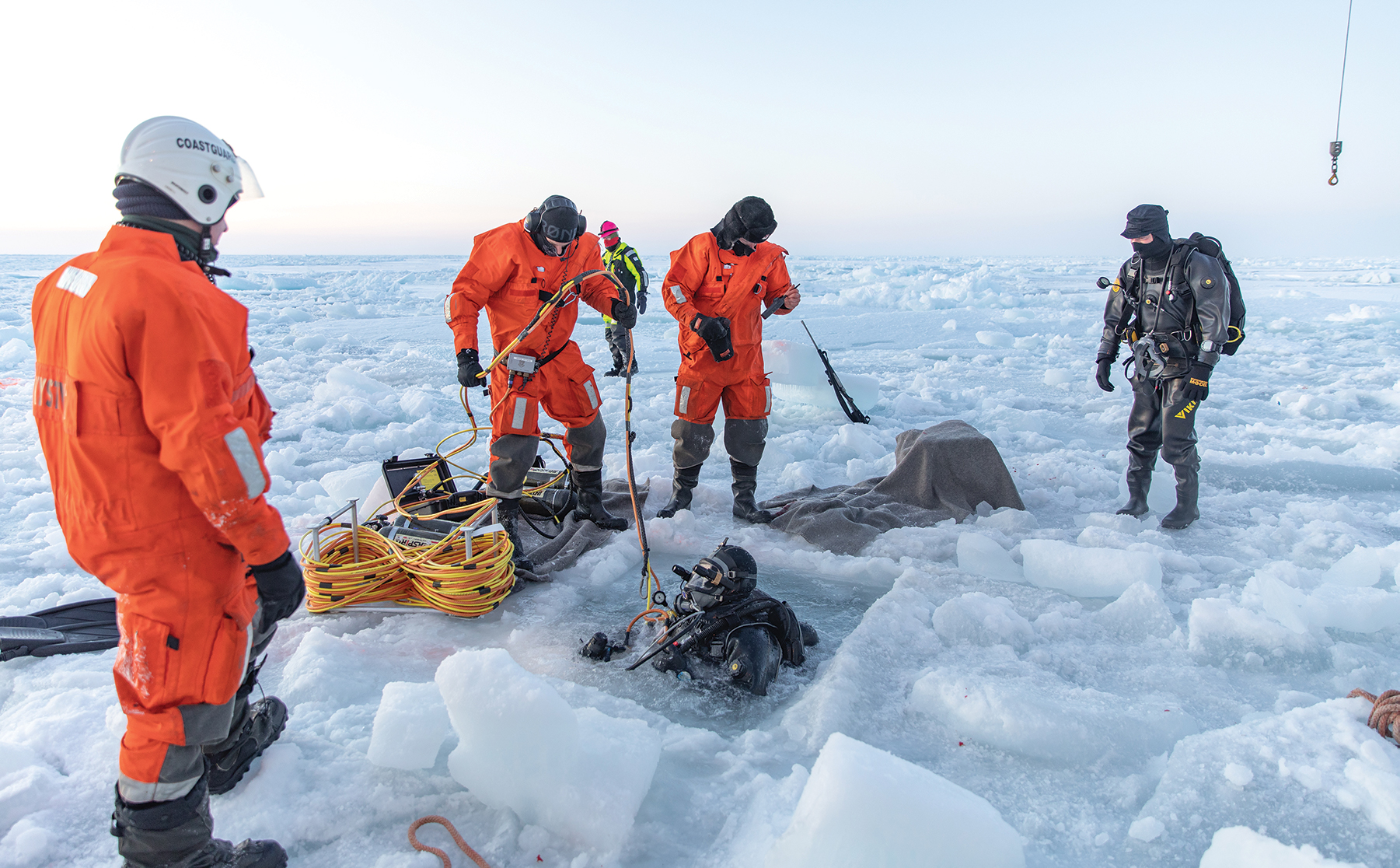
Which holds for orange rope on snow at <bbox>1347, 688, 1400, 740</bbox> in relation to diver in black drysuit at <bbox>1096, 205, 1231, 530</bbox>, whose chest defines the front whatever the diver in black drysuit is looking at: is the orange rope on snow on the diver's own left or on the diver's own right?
on the diver's own left

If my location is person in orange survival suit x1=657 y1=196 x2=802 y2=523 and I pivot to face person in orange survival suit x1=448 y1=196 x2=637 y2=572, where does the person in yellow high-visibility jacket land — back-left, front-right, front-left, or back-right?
back-right

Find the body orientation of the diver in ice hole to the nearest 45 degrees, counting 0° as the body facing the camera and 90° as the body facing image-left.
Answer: approximately 90°

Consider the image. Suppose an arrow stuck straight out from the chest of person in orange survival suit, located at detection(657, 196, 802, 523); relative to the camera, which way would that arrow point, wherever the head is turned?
toward the camera

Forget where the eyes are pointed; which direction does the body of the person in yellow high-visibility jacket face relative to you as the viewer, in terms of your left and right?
facing the viewer and to the left of the viewer

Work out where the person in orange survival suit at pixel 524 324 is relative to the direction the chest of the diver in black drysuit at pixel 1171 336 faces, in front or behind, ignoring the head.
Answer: in front

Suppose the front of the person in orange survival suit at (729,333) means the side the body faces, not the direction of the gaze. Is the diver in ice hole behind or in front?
in front
